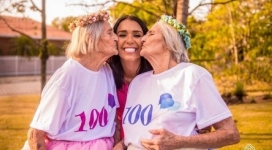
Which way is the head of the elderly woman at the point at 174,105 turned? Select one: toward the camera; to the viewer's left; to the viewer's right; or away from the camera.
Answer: to the viewer's left

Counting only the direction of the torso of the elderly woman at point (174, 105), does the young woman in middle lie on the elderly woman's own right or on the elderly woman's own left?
on the elderly woman's own right

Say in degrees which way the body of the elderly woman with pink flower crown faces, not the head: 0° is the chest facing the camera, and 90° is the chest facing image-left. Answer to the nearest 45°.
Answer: approximately 315°

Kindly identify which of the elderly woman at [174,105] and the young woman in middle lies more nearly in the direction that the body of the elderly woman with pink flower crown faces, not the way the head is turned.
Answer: the elderly woman

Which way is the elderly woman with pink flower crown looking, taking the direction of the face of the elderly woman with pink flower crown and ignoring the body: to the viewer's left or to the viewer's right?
to the viewer's right

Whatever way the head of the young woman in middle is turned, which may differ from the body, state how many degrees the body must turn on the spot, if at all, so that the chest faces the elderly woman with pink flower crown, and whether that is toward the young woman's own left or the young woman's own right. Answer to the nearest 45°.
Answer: approximately 45° to the young woman's own right

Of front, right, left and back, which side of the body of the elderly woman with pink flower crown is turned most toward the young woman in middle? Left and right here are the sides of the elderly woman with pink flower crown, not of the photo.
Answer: left

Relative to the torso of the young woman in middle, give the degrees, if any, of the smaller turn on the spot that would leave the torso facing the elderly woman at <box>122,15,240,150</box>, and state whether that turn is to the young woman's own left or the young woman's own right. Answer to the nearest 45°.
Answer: approximately 45° to the young woman's own left

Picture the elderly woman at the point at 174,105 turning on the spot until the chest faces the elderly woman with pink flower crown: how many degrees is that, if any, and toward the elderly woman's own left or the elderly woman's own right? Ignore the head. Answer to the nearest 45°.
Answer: approximately 45° to the elderly woman's own right

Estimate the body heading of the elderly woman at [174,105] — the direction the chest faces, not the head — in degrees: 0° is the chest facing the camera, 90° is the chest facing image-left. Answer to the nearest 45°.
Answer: approximately 45°
